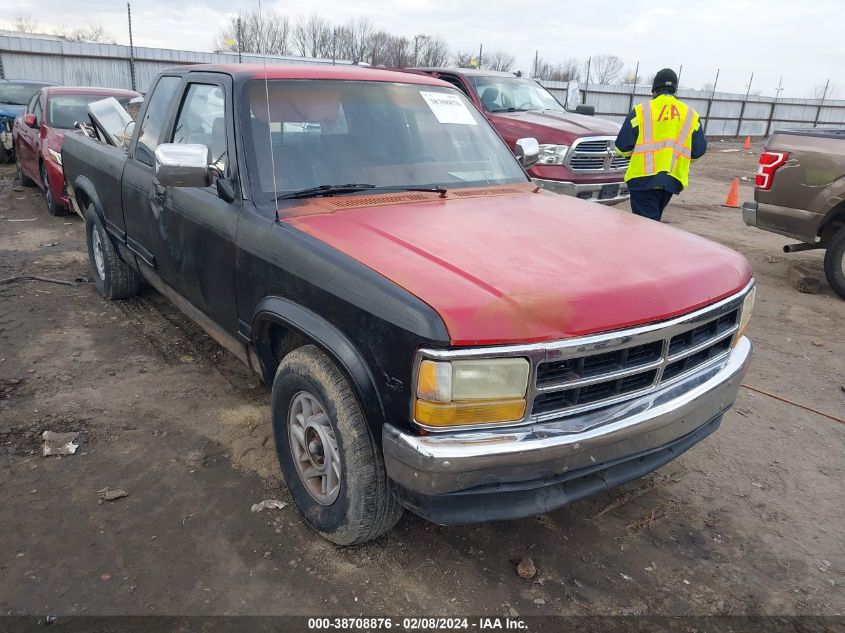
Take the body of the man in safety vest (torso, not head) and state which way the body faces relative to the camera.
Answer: away from the camera

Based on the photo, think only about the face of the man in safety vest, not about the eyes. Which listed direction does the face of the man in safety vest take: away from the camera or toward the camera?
away from the camera

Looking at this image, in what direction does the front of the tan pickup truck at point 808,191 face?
to the viewer's right

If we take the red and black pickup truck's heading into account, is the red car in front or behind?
behind

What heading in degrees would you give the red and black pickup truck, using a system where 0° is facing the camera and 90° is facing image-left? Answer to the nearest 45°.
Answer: approximately 315°

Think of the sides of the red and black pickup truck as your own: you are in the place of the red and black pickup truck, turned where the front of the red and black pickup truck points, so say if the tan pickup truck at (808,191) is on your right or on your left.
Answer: on your left
